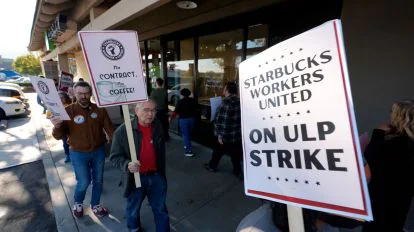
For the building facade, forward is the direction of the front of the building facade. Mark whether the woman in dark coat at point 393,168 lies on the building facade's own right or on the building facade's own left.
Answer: on the building facade's own left

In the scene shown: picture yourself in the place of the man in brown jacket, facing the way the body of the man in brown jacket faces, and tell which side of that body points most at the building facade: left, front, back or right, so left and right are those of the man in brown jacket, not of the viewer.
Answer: left

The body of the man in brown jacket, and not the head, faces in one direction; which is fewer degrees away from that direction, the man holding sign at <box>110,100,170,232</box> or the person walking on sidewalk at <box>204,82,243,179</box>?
the man holding sign

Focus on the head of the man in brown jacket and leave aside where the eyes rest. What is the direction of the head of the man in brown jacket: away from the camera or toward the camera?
toward the camera

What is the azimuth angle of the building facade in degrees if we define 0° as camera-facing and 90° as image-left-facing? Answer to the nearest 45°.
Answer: approximately 45°

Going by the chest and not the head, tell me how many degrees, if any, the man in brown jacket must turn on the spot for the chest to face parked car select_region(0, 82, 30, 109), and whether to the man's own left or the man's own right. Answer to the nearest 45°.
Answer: approximately 180°

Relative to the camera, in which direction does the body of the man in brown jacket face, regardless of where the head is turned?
toward the camera

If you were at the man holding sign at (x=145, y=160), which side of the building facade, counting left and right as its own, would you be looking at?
front

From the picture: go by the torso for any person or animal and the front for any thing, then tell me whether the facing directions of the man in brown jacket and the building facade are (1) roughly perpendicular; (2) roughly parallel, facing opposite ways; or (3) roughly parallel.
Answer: roughly perpendicular

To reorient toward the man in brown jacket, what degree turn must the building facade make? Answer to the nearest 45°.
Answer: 0° — it already faces them
